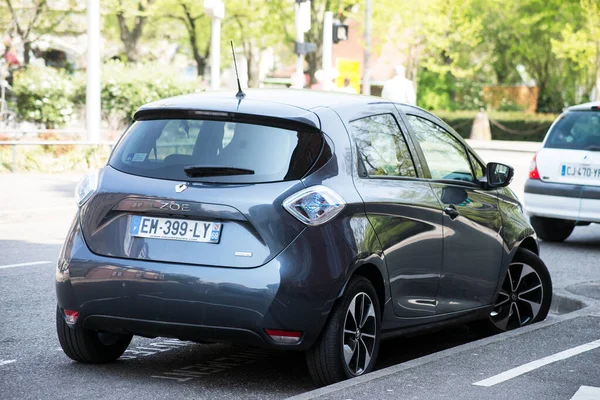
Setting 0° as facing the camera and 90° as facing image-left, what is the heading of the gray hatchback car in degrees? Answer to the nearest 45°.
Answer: approximately 225°

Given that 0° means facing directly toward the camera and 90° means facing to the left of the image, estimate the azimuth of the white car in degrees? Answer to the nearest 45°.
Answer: approximately 180°

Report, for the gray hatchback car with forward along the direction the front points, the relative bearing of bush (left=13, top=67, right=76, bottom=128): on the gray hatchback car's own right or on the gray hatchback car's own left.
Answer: on the gray hatchback car's own left

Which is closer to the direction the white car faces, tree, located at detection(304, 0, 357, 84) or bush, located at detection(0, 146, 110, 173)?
the tree

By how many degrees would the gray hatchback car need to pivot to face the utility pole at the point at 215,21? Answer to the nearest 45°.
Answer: approximately 45° to its left

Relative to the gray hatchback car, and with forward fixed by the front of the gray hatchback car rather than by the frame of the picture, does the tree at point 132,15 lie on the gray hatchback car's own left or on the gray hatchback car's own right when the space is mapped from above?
on the gray hatchback car's own left

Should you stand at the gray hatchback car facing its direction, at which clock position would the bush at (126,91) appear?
The bush is roughly at 10 o'clock from the gray hatchback car.

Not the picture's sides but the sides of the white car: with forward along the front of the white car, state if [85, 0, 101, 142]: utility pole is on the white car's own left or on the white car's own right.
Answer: on the white car's own left
